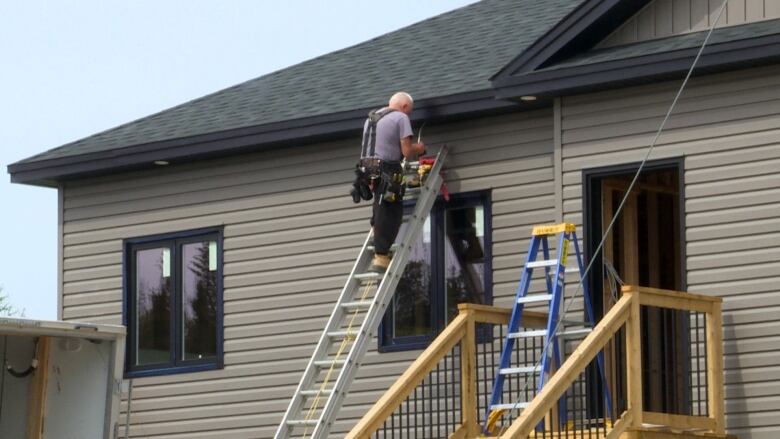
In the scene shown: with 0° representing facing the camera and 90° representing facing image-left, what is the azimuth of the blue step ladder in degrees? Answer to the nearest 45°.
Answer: approximately 45°

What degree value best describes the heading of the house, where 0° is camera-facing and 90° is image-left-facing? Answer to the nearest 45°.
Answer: approximately 45°

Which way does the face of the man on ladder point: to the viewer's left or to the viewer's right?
to the viewer's right

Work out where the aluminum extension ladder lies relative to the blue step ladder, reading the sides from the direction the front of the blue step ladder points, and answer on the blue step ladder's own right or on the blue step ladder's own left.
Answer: on the blue step ladder's own right
